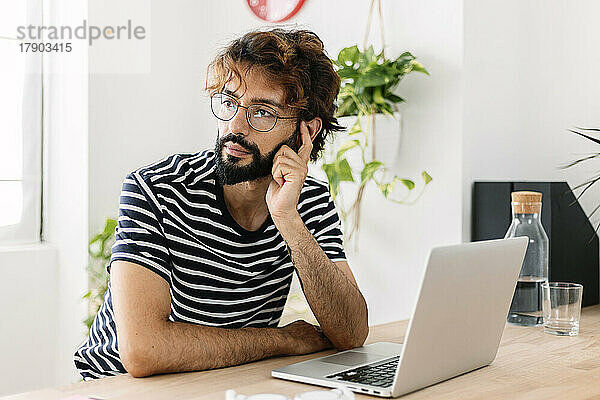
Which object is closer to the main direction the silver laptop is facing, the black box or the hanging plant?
the hanging plant

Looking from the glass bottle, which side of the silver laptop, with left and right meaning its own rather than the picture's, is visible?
right

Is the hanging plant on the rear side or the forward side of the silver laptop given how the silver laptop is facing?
on the forward side

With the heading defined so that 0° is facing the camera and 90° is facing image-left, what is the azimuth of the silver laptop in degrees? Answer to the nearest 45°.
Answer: approximately 135°

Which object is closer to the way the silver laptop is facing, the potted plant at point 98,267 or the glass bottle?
the potted plant

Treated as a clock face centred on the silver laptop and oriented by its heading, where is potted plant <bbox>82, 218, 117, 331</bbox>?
The potted plant is roughly at 12 o'clock from the silver laptop.

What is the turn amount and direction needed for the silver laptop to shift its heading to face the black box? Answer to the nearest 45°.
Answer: approximately 45° to its right
